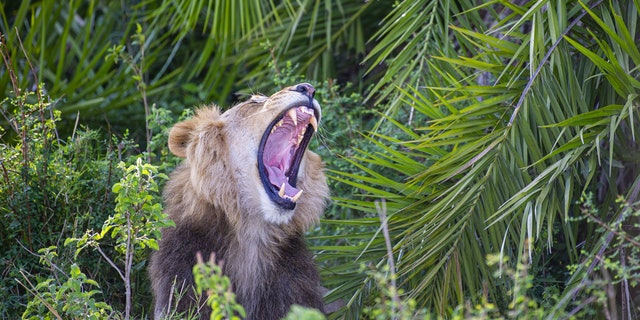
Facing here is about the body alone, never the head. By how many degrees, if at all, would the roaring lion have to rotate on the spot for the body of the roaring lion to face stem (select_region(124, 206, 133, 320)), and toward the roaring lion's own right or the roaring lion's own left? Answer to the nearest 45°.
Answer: approximately 90° to the roaring lion's own right

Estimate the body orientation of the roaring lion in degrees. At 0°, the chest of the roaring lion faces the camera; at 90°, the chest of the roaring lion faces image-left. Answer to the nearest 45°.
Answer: approximately 315°
